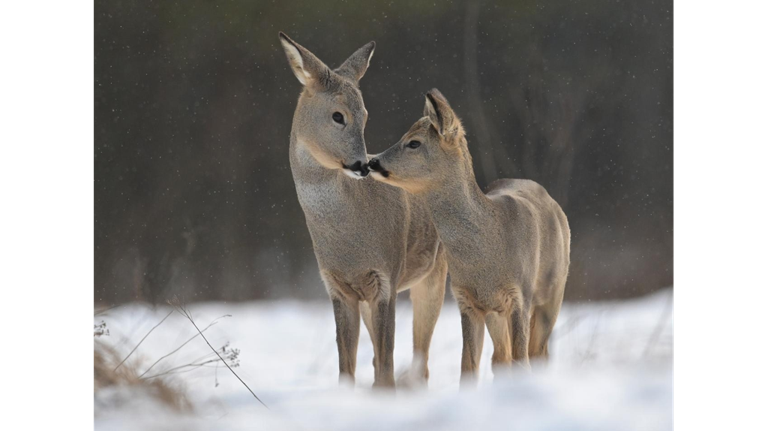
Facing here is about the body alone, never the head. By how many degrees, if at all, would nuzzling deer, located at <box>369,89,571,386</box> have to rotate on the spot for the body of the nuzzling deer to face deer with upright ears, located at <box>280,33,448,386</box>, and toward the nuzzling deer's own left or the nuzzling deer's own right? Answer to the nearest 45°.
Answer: approximately 45° to the nuzzling deer's own right

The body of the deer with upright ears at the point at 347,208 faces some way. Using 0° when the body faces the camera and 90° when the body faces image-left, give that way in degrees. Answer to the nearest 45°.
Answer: approximately 45°

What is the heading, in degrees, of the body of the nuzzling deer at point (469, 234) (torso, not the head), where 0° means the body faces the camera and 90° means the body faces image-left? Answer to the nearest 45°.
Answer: approximately 45°

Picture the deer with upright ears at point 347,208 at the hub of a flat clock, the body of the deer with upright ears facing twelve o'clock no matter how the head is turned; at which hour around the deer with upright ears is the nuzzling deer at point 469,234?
The nuzzling deer is roughly at 8 o'clock from the deer with upright ears.
